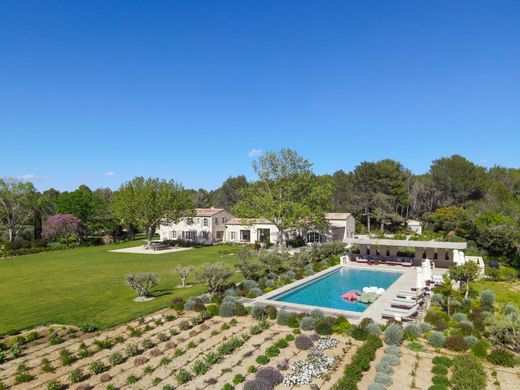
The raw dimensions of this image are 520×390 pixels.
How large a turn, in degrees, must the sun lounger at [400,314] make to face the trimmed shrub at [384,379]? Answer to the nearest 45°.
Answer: approximately 90° to its left

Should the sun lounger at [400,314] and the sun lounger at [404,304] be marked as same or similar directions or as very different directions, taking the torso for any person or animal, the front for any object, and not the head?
same or similar directions

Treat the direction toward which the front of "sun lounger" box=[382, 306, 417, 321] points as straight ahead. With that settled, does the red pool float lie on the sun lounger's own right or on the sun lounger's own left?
on the sun lounger's own right

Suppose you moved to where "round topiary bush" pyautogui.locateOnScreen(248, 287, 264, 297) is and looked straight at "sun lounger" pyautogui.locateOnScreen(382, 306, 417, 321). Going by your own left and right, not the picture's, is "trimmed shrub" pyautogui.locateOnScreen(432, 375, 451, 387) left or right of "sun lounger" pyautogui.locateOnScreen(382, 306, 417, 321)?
right

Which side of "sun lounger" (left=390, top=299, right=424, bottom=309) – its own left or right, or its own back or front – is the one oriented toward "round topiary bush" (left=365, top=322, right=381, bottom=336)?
left

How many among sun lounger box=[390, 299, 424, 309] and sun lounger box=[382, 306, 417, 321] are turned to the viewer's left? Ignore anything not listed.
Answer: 2

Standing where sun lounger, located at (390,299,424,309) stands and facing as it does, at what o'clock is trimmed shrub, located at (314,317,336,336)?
The trimmed shrub is roughly at 10 o'clock from the sun lounger.

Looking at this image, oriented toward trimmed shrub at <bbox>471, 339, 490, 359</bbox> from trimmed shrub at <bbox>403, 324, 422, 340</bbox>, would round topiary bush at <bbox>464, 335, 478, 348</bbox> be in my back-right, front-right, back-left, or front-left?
front-left

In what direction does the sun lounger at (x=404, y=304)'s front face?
to the viewer's left

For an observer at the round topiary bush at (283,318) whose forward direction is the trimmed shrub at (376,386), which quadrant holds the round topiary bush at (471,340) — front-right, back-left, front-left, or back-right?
front-left

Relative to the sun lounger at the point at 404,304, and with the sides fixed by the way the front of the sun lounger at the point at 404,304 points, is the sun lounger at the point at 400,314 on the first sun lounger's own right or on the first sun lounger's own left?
on the first sun lounger's own left

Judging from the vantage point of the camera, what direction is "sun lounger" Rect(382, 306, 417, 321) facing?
facing to the left of the viewer

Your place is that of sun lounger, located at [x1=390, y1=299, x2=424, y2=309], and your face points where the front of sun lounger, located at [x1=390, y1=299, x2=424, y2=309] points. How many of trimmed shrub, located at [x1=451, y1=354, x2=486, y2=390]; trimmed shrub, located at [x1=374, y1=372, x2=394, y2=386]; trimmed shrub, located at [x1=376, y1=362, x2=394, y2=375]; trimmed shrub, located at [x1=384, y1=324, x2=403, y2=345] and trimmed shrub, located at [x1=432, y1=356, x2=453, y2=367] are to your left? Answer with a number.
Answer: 5

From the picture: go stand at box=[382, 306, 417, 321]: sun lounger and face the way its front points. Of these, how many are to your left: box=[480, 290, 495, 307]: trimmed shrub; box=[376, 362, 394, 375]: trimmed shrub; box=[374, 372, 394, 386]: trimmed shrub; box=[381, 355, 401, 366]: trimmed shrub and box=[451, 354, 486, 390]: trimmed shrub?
4

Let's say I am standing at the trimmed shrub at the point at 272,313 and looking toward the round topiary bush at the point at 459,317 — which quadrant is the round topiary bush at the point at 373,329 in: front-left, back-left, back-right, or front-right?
front-right

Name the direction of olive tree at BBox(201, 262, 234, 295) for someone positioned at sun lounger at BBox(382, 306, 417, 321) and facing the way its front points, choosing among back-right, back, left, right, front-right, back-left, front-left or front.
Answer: front

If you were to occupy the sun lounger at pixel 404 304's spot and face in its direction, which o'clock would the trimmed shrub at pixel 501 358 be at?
The trimmed shrub is roughly at 8 o'clock from the sun lounger.

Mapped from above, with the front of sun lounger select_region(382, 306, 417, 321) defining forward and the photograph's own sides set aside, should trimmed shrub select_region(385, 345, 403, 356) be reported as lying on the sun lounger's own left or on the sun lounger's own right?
on the sun lounger's own left

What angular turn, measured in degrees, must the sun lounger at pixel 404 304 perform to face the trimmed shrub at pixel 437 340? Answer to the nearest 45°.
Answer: approximately 90° to its left
